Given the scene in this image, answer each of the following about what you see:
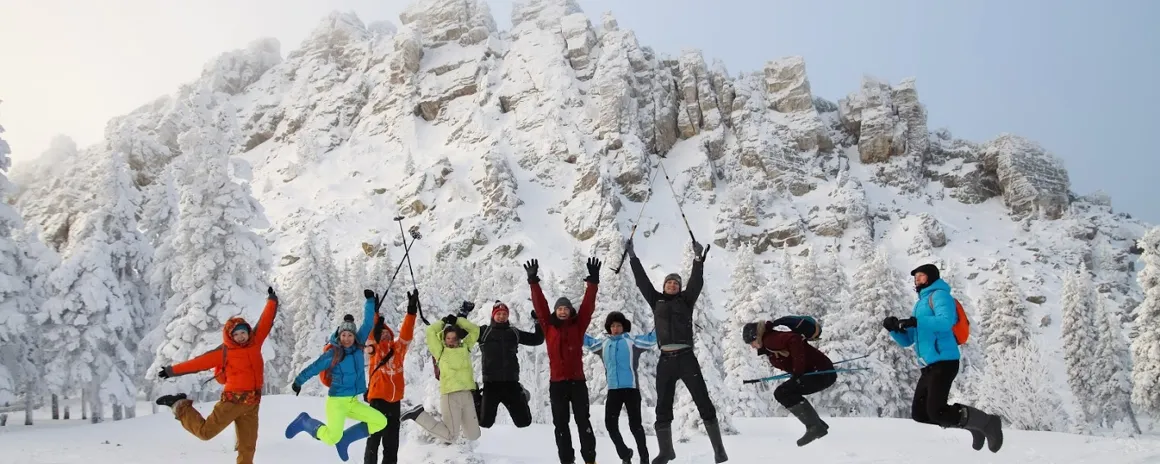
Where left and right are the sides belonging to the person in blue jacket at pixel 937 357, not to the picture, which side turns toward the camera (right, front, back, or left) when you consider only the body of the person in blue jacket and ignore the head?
left

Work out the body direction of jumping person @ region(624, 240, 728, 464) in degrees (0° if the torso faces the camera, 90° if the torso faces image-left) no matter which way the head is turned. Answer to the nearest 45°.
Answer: approximately 0°

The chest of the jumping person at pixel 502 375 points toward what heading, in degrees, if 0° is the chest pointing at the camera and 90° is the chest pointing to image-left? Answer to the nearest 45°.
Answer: approximately 0°
